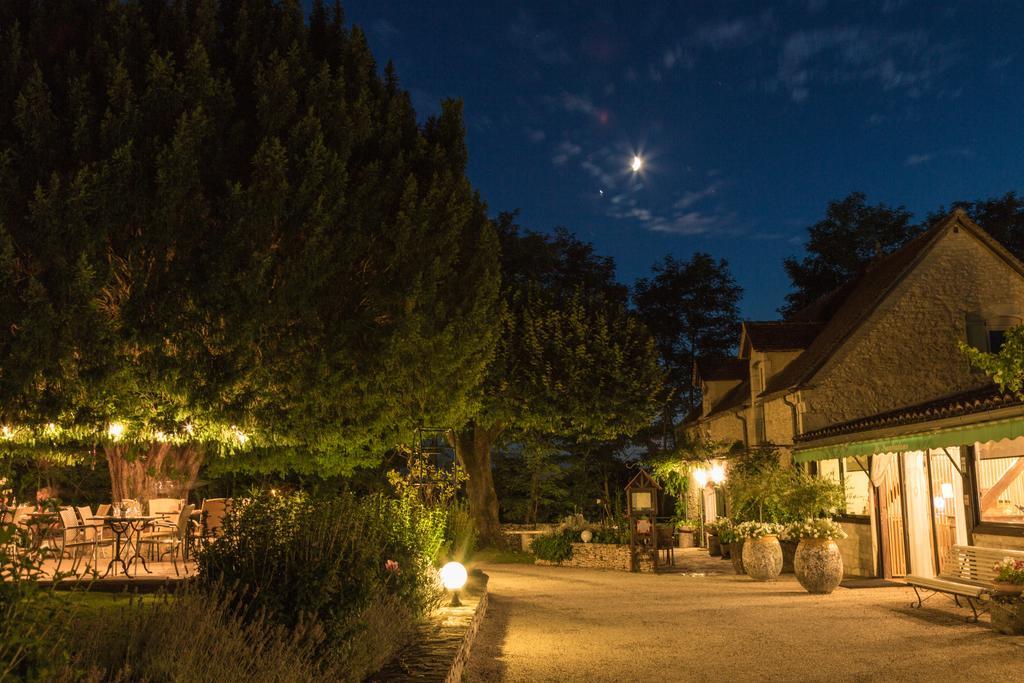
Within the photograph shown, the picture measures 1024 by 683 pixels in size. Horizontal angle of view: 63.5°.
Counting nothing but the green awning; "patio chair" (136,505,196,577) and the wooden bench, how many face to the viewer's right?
0

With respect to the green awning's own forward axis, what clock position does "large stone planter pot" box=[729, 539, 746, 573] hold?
The large stone planter pot is roughly at 3 o'clock from the green awning.

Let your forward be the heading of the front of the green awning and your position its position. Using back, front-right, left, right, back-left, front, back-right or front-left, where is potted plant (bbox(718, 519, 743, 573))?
right

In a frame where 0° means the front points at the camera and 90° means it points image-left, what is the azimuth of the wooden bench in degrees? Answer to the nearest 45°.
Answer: approximately 45°

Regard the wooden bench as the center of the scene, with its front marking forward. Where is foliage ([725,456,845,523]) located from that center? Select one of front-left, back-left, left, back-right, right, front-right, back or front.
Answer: right

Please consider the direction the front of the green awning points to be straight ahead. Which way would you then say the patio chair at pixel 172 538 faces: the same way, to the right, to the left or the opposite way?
the same way

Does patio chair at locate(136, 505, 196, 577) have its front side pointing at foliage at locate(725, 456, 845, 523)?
no

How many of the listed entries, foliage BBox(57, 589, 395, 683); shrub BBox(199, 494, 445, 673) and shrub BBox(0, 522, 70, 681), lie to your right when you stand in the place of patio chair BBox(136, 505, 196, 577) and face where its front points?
0

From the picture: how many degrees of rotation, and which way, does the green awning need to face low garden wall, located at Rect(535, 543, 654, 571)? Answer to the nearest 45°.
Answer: approximately 90° to its right

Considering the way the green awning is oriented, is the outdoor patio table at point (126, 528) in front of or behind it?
in front

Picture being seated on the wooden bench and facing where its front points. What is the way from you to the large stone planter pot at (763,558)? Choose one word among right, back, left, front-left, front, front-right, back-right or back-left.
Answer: right

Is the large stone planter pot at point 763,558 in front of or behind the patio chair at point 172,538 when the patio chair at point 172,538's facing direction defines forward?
behind

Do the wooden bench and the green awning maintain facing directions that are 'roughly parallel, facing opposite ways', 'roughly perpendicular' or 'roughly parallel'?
roughly parallel

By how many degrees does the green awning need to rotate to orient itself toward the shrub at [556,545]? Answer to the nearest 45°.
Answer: approximately 90° to its right

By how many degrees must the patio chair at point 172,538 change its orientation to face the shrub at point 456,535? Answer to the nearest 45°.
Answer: approximately 135° to its left

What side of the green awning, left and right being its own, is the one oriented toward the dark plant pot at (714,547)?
right

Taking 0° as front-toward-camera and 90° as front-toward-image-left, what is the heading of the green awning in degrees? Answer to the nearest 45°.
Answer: approximately 45°

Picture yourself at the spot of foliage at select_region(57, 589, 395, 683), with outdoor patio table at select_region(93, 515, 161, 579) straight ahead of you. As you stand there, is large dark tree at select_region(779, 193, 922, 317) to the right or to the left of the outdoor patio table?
right

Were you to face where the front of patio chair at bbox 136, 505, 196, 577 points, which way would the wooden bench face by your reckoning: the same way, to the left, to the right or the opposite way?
the same way
